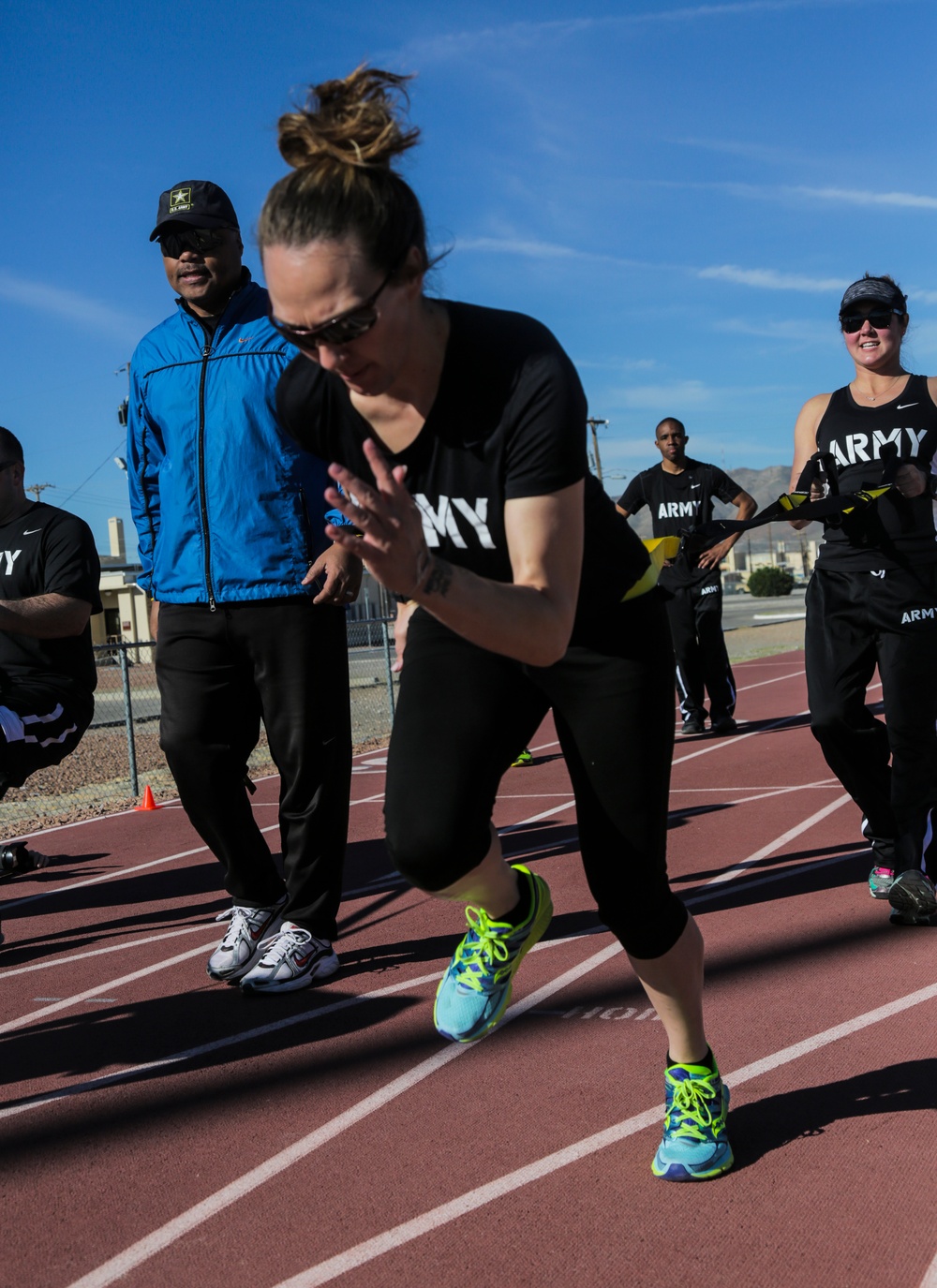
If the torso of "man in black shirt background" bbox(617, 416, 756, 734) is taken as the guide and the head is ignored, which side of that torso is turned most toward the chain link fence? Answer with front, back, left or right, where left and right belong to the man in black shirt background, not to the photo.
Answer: right

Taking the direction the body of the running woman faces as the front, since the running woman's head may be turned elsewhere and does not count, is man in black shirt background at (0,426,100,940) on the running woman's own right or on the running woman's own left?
on the running woman's own right

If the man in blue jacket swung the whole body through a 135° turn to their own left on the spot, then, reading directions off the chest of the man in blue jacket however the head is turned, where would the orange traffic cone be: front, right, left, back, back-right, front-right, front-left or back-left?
left

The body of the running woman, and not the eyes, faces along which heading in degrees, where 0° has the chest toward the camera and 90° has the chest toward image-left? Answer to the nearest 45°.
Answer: approximately 45°

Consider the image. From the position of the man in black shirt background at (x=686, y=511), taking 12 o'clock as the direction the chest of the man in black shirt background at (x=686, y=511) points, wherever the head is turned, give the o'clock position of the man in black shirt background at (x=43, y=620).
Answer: the man in black shirt background at (x=43, y=620) is roughly at 1 o'clock from the man in black shirt background at (x=686, y=511).

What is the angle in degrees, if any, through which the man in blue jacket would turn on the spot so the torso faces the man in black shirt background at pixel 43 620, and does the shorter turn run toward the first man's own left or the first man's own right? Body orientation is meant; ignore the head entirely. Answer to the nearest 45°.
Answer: approximately 90° to the first man's own right

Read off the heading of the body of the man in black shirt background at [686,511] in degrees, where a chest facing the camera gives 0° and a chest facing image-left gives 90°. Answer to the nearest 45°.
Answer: approximately 0°

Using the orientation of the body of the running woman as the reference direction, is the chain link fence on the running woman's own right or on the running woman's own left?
on the running woman's own right
